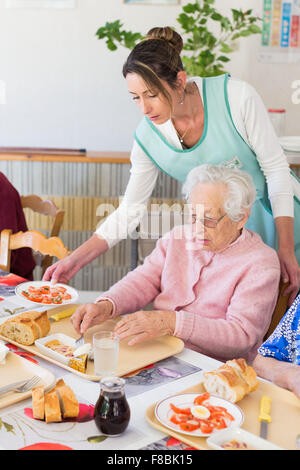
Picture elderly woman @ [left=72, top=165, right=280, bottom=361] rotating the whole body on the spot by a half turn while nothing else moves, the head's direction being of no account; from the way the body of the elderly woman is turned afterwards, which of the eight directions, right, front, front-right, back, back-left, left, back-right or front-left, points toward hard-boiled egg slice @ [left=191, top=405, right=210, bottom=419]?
back-right

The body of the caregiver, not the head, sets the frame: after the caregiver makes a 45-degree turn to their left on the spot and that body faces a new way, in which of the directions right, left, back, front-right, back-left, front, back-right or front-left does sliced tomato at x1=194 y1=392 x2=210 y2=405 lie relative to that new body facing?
front

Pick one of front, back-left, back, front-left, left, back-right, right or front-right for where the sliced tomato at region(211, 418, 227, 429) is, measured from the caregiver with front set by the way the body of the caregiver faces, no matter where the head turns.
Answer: front-left

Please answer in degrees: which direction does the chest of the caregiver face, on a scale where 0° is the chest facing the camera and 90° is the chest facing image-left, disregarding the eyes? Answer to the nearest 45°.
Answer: approximately 45°

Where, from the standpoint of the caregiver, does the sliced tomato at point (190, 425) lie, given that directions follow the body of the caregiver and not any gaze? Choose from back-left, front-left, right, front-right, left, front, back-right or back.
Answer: front-left

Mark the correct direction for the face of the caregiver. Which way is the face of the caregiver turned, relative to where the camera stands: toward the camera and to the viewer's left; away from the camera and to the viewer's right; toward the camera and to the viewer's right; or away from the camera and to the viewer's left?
toward the camera and to the viewer's left

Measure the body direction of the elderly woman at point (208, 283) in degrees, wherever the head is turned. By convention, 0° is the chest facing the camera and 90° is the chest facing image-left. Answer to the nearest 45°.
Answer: approximately 45°
